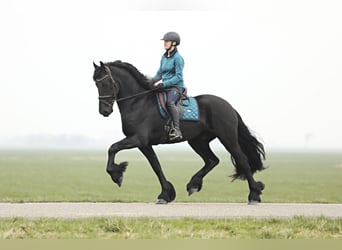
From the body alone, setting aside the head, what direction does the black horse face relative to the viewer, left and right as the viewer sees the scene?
facing to the left of the viewer
